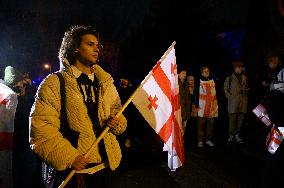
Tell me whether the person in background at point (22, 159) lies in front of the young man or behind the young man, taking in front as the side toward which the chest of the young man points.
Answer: behind

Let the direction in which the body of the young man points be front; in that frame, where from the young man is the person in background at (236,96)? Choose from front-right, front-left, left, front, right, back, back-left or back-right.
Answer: left

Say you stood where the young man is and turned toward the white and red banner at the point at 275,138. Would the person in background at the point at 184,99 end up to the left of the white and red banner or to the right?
left

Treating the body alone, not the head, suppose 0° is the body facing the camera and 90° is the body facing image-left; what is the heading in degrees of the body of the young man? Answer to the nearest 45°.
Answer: approximately 315°

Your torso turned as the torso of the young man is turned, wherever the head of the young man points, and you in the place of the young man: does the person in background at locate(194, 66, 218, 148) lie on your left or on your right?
on your left
